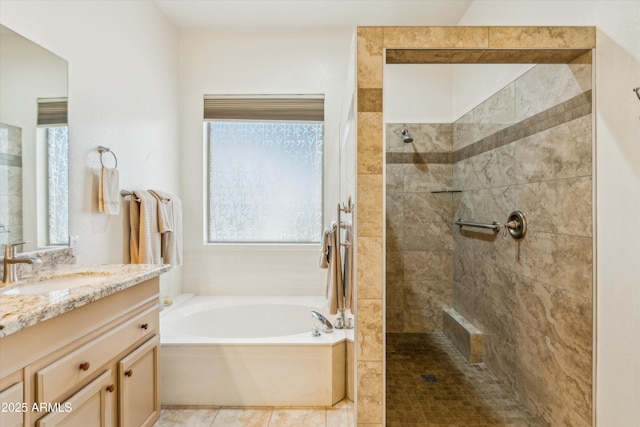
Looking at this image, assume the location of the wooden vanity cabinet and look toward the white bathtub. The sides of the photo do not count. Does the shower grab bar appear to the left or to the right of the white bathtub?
right

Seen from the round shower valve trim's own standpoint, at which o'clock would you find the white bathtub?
The white bathtub is roughly at 1 o'clock from the round shower valve trim.

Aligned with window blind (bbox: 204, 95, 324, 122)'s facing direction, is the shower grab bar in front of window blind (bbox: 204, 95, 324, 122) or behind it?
in front

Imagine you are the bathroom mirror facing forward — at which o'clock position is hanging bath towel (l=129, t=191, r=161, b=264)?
The hanging bath towel is roughly at 9 o'clock from the bathroom mirror.

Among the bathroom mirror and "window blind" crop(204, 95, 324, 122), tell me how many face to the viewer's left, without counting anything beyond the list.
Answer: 0

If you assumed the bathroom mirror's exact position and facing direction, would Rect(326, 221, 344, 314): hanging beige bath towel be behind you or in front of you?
in front

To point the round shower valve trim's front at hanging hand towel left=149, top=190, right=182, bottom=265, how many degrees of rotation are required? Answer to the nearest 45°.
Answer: approximately 45° to its right

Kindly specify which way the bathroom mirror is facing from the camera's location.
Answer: facing the viewer and to the right of the viewer

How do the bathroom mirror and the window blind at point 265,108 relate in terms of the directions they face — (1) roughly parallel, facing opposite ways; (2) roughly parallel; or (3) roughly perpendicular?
roughly perpendicular

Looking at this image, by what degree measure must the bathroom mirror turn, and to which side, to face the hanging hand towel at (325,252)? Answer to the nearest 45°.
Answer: approximately 45° to its left

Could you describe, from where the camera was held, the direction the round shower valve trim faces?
facing the viewer and to the left of the viewer

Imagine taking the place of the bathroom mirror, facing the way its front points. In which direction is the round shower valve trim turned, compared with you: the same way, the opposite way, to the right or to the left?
the opposite way
